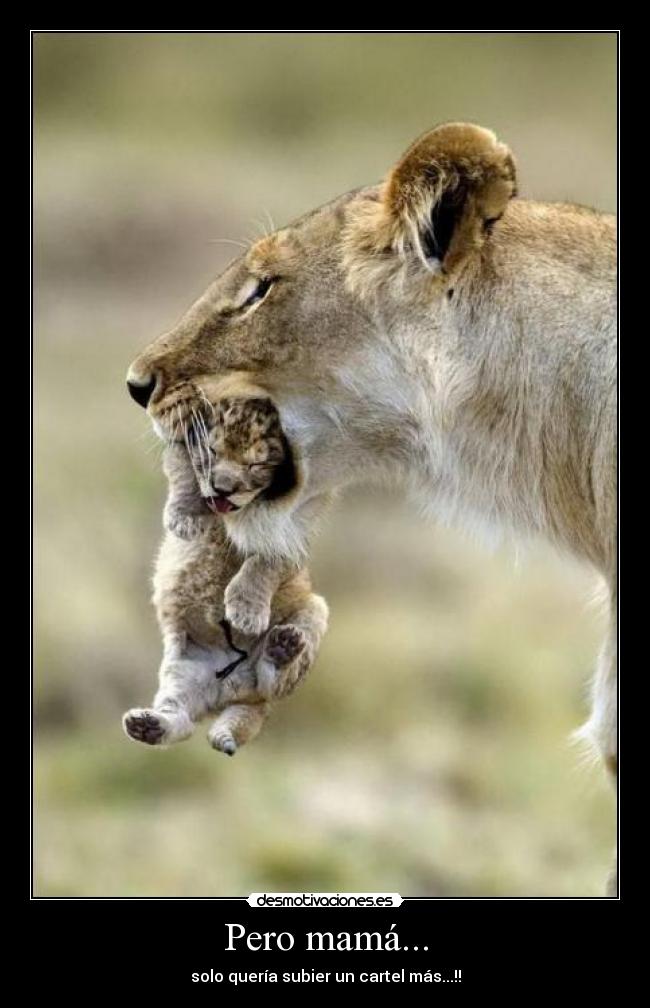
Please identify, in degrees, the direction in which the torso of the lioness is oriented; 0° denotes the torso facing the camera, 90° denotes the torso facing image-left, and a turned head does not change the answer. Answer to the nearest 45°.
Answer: approximately 90°
